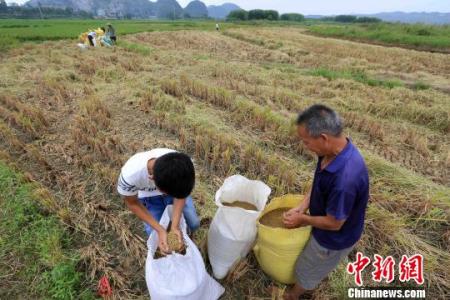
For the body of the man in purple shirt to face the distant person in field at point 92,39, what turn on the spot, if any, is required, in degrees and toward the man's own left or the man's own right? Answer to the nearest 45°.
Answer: approximately 45° to the man's own right

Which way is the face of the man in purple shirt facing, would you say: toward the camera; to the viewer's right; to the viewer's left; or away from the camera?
to the viewer's left

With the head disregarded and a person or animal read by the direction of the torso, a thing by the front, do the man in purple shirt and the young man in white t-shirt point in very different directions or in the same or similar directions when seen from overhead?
very different directions

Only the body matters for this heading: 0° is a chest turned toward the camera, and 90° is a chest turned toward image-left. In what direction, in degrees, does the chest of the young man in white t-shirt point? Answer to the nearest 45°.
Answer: approximately 315°

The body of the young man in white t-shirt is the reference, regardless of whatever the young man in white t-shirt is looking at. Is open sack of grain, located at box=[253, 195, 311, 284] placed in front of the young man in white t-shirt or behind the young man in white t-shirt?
in front

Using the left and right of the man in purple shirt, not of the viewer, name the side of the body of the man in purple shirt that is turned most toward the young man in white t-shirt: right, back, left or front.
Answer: front

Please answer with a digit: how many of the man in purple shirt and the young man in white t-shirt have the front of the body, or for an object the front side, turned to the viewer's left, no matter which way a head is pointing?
1

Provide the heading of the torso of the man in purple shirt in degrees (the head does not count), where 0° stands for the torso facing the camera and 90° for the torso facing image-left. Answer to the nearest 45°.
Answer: approximately 90°
